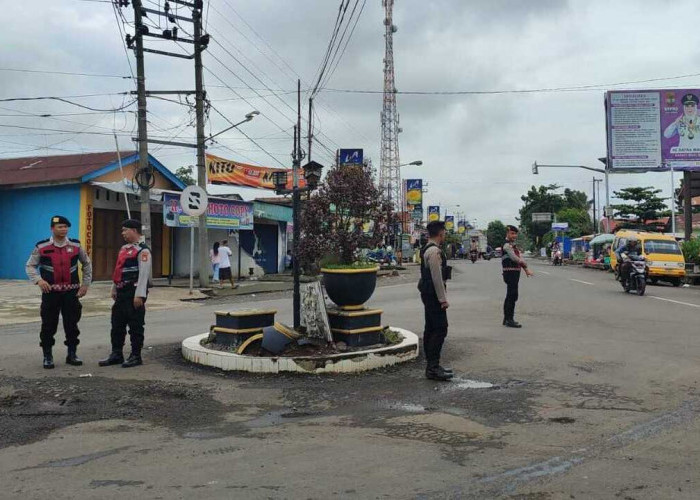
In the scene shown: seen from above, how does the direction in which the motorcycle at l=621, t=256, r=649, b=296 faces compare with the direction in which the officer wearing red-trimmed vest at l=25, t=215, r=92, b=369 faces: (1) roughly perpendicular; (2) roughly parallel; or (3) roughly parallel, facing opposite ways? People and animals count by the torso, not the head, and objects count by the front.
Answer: roughly parallel

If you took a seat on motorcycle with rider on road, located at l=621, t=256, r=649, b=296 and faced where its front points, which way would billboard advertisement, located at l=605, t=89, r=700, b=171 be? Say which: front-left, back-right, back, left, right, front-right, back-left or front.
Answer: back-left

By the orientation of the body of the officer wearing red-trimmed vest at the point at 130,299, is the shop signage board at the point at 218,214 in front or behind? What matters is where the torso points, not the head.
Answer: behind

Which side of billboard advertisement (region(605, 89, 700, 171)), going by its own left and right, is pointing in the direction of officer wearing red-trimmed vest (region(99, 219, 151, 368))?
front

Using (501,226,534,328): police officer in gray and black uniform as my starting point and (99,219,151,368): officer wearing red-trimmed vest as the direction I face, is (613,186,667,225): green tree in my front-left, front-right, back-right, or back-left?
back-right

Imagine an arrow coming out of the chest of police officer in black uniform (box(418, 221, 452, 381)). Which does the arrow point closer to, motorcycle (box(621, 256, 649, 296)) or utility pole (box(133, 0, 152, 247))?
the motorcycle

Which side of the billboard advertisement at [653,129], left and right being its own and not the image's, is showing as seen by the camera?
front

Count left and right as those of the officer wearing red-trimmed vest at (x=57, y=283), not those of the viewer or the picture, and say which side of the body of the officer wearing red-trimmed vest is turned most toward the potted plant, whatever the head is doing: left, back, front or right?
left

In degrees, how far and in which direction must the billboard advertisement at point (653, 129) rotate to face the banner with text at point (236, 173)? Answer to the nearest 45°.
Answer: approximately 45° to its right

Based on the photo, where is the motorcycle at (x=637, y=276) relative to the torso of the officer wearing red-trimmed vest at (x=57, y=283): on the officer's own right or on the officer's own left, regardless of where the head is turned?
on the officer's own left
